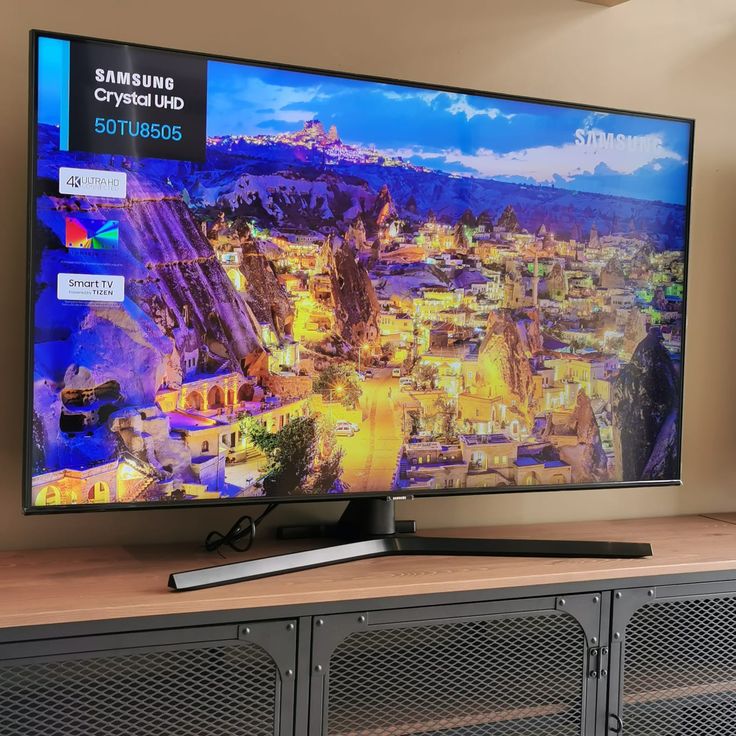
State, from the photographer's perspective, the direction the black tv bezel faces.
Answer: facing the viewer and to the right of the viewer
